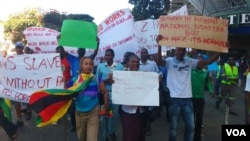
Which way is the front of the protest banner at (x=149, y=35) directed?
toward the camera

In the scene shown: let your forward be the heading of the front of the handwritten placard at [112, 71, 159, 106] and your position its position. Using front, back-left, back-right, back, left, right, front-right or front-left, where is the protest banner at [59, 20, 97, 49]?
back-right

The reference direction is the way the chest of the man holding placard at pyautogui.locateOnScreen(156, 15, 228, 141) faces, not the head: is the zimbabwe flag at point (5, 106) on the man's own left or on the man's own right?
on the man's own right

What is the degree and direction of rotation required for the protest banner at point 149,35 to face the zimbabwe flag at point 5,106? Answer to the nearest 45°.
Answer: approximately 45° to its right

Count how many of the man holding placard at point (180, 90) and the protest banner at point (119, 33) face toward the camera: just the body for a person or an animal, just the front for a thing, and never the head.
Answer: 2

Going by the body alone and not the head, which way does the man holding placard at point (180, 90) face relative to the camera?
toward the camera

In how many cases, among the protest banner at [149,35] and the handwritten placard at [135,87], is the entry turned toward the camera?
2

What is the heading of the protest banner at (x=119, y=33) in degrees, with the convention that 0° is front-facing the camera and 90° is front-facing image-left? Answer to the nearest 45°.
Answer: approximately 0°

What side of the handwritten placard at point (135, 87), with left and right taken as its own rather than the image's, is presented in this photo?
front
